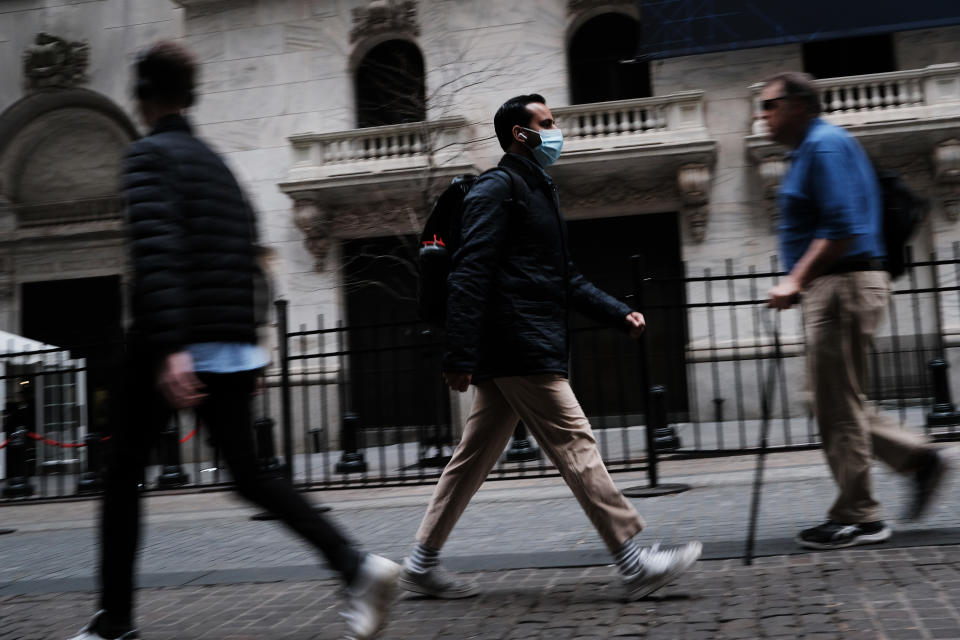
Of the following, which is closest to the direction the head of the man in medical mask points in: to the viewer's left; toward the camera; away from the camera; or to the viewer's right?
to the viewer's right

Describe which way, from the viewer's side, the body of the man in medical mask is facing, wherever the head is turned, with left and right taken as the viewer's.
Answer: facing to the right of the viewer

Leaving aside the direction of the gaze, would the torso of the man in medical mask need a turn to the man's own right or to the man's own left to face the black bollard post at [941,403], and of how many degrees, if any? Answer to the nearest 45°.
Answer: approximately 45° to the man's own left

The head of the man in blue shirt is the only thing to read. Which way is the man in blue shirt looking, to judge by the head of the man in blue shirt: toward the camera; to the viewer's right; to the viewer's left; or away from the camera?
to the viewer's left

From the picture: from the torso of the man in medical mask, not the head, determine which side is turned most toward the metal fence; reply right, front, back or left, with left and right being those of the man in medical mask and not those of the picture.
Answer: left

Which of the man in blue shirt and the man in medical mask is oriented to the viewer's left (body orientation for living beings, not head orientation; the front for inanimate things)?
the man in blue shirt

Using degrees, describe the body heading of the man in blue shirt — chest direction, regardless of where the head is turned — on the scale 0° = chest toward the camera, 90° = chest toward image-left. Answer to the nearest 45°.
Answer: approximately 90°

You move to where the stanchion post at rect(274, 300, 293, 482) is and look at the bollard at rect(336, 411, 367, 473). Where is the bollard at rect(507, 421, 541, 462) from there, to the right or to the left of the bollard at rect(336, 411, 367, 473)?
right
